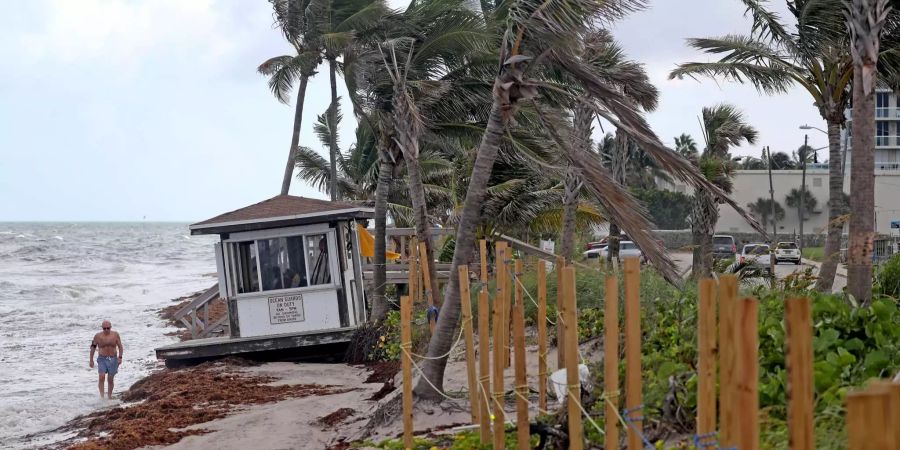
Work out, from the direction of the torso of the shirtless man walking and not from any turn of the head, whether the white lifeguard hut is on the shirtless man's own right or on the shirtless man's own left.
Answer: on the shirtless man's own left

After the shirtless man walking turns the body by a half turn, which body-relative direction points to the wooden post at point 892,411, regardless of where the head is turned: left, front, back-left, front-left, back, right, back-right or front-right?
back

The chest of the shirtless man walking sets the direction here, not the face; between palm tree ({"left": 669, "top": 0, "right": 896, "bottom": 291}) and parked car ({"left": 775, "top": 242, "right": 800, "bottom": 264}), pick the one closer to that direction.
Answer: the palm tree

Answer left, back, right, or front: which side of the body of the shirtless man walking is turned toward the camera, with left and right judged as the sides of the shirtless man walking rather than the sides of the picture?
front

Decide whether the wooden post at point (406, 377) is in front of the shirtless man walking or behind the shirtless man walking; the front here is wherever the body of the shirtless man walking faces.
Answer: in front

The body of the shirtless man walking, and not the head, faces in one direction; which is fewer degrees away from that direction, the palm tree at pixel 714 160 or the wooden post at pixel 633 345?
the wooden post

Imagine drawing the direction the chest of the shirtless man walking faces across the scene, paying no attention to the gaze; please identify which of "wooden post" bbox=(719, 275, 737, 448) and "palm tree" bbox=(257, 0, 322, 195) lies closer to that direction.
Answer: the wooden post

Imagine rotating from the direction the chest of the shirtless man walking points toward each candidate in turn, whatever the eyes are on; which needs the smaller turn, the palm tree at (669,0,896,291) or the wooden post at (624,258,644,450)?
the wooden post

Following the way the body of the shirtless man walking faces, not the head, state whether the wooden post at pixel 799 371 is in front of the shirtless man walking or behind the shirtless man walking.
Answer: in front

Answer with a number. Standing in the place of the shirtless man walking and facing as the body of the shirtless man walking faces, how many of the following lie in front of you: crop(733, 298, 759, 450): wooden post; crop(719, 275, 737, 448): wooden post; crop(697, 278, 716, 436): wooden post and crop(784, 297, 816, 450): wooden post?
4

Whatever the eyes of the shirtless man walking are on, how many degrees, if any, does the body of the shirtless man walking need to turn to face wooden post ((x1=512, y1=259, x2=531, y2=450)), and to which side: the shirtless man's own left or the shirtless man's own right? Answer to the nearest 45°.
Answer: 0° — they already face it

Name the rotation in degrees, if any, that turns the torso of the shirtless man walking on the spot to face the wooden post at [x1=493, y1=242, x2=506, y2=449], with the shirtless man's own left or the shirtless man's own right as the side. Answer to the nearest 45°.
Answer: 0° — they already face it

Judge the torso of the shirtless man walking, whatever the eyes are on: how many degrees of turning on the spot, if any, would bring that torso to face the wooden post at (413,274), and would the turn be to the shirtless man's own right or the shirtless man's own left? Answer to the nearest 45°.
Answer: approximately 90° to the shirtless man's own left
